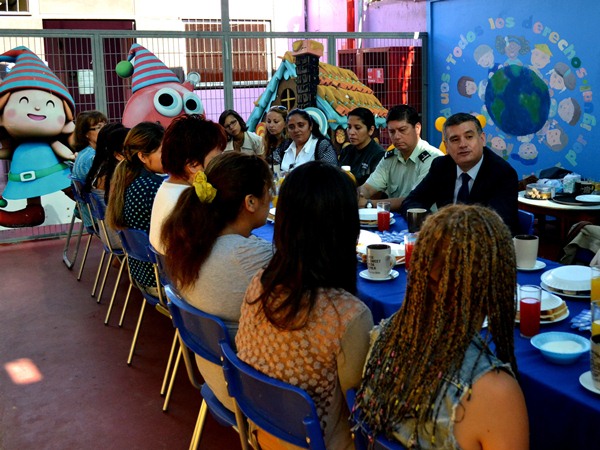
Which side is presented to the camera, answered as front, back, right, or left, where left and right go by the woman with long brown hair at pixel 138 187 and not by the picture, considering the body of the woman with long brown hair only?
right

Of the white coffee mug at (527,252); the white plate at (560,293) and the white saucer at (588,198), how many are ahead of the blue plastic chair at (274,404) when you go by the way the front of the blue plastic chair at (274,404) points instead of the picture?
3

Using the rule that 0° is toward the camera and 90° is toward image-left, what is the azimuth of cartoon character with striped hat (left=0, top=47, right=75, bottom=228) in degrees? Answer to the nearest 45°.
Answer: approximately 0°

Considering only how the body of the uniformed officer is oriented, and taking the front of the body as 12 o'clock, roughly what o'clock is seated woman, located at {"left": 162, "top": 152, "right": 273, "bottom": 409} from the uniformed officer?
The seated woman is roughly at 11 o'clock from the uniformed officer.

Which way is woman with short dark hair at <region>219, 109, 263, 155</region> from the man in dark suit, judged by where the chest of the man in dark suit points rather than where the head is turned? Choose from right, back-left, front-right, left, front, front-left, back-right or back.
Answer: right

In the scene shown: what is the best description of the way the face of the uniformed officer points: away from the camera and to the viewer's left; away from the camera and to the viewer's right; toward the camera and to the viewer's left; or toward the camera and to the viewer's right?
toward the camera and to the viewer's left

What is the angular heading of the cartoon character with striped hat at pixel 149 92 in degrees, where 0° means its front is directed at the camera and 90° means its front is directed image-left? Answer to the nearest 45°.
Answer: approximately 315°

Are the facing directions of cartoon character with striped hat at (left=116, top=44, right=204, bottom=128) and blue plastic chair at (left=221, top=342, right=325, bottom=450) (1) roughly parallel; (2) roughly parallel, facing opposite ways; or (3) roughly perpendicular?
roughly perpendicular

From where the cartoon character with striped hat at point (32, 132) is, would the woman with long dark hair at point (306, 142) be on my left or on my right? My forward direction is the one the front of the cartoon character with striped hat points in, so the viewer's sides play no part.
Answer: on my left

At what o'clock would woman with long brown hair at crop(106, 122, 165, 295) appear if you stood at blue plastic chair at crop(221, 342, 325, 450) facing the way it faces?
The woman with long brown hair is roughly at 10 o'clock from the blue plastic chair.

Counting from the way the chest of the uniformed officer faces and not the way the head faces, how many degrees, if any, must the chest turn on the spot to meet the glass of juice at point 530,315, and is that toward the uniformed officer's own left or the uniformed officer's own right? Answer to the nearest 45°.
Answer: approximately 45° to the uniformed officer's own left

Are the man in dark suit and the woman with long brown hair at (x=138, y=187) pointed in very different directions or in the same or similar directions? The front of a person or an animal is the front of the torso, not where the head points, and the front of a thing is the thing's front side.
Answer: very different directions

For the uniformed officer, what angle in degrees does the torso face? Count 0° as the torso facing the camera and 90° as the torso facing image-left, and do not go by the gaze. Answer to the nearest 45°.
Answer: approximately 45°

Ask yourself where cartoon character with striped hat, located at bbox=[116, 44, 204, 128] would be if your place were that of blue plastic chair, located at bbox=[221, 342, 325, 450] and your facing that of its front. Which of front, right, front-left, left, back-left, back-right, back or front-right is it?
front-left

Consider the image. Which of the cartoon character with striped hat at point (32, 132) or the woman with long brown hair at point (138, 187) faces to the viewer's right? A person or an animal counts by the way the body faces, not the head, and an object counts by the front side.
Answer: the woman with long brown hair
